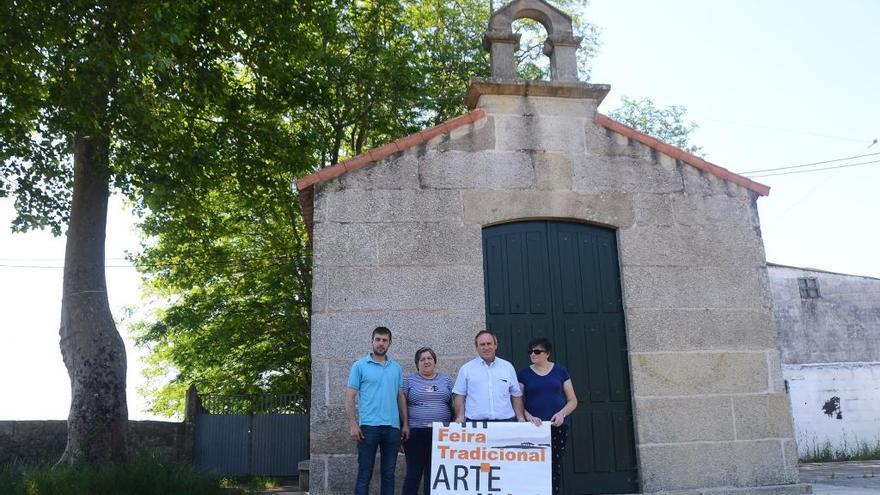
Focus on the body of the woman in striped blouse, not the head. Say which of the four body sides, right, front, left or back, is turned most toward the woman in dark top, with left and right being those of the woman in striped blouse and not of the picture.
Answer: left

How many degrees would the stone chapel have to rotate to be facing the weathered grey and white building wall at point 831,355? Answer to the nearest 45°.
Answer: approximately 135° to its left

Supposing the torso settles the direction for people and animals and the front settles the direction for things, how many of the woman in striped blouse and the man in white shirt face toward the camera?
2

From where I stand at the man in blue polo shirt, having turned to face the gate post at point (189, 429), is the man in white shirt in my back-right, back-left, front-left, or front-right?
back-right

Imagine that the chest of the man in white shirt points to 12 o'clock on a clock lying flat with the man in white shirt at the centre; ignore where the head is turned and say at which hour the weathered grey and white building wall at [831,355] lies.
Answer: The weathered grey and white building wall is roughly at 7 o'clock from the man in white shirt.

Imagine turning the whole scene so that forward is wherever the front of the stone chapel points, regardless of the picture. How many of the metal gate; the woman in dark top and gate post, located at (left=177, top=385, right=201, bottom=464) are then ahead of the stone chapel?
1

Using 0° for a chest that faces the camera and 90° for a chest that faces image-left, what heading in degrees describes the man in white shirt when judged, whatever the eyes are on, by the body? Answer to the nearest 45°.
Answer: approximately 0°

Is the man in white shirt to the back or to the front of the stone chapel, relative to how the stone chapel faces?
to the front

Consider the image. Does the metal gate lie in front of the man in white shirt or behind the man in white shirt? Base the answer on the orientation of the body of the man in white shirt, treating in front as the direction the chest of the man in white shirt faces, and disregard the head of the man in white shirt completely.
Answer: behind

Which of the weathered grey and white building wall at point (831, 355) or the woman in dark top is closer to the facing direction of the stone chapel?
the woman in dark top

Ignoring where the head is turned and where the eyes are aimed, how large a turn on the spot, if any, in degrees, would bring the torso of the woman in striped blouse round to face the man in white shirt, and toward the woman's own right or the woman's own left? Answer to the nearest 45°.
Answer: approximately 45° to the woman's own left
